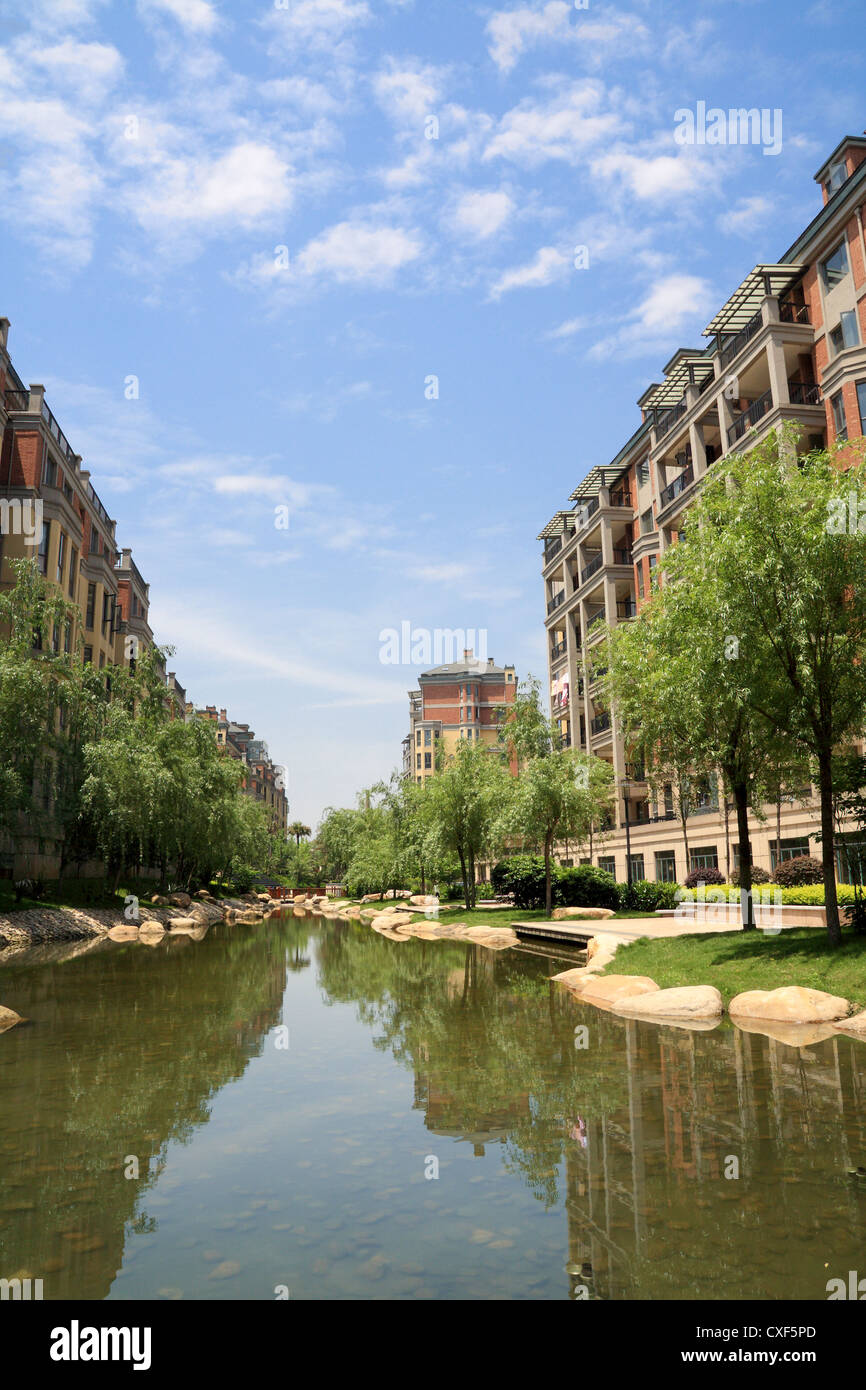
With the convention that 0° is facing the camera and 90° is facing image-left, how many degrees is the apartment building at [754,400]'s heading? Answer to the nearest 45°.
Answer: approximately 45°

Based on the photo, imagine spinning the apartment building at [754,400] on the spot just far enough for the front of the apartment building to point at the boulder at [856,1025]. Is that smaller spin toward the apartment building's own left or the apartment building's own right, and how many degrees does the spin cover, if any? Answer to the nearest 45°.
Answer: approximately 45° to the apartment building's own left

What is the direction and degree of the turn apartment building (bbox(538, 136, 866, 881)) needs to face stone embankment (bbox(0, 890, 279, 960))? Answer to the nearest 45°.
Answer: approximately 45° to its right

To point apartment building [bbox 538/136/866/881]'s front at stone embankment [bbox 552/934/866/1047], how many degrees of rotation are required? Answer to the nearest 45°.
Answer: approximately 45° to its left

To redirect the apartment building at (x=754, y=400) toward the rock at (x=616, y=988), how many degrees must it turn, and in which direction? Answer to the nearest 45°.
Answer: approximately 45° to its left

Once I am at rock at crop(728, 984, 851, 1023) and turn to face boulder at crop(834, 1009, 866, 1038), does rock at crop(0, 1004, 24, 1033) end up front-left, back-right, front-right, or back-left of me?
back-right

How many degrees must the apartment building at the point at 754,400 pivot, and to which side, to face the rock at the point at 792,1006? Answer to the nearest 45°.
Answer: approximately 45° to its left
